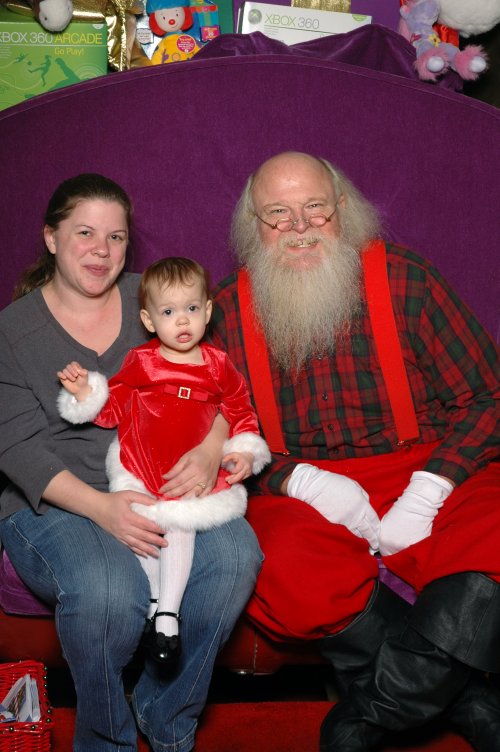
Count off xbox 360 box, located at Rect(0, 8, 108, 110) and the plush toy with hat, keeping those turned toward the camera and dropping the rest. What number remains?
2

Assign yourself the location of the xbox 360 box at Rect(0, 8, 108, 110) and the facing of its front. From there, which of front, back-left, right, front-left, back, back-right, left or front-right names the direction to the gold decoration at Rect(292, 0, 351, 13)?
left

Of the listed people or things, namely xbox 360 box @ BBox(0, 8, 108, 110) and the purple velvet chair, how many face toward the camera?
2

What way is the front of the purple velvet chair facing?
toward the camera

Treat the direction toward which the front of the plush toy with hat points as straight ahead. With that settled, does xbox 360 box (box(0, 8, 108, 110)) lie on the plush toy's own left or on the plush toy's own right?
on the plush toy's own right

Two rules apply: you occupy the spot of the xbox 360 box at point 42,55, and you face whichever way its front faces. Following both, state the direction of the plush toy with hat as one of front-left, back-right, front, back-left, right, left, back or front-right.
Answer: left

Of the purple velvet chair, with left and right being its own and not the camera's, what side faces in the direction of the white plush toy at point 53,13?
right

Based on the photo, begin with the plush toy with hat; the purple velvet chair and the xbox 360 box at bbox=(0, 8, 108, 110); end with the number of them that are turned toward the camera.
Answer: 3

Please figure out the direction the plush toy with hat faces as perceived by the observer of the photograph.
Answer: facing the viewer

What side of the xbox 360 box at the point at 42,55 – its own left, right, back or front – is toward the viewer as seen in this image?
front
